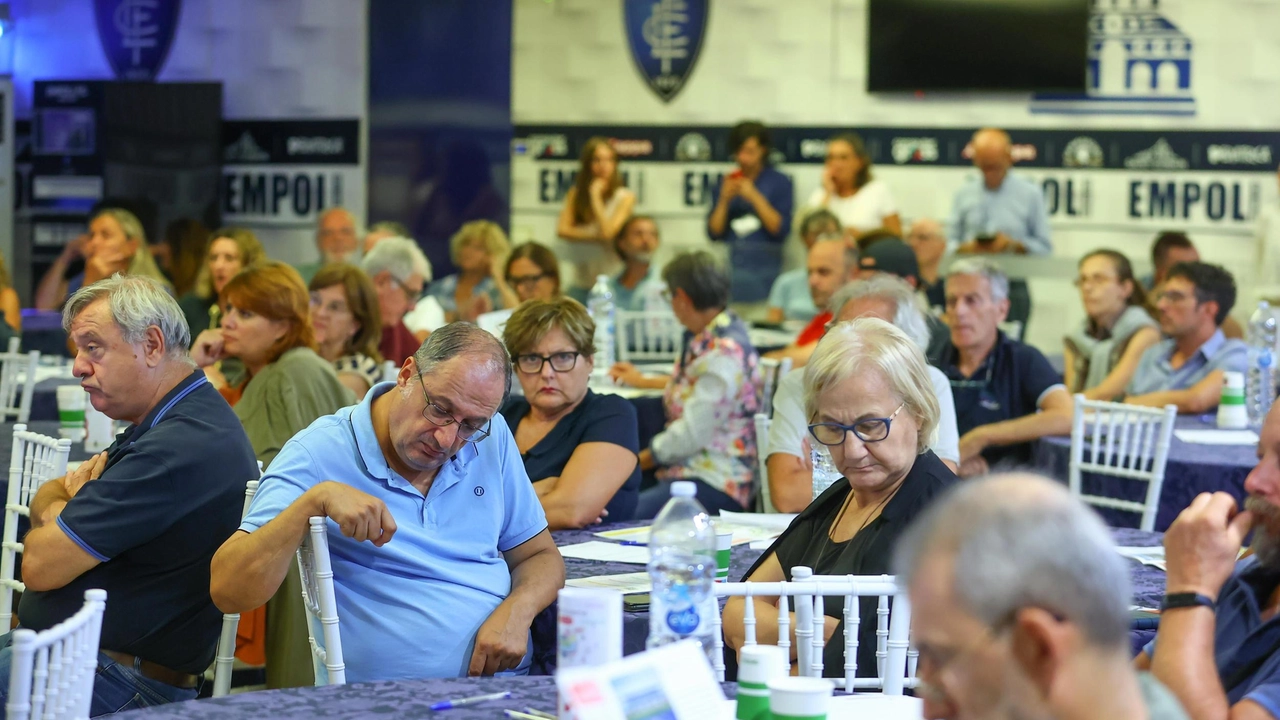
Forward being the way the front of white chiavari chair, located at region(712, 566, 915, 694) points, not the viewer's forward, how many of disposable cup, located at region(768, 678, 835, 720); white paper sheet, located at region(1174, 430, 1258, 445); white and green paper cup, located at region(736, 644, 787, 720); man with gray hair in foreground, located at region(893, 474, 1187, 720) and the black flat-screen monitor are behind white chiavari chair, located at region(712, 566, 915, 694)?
3

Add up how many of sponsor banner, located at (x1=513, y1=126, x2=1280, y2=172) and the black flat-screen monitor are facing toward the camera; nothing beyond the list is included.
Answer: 2

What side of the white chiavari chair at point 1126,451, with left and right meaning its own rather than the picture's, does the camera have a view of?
back

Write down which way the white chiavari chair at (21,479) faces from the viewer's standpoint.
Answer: facing away from the viewer and to the right of the viewer

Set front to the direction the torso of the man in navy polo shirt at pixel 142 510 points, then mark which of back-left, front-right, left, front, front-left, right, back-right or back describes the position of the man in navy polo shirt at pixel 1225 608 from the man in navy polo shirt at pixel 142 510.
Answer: back-left
